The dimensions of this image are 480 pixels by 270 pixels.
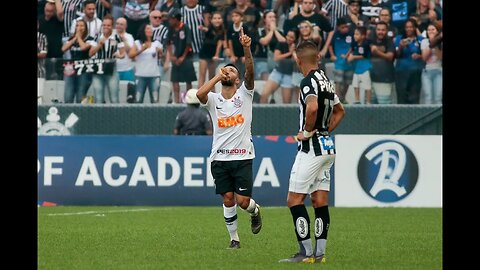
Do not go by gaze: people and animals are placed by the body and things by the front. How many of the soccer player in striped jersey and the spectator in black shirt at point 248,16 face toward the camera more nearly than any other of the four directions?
1

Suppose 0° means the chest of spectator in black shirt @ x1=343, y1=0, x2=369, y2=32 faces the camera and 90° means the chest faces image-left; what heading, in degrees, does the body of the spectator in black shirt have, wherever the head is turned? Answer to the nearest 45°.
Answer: approximately 0°

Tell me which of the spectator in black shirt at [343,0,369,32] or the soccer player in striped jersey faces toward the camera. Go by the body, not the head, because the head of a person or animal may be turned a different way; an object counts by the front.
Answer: the spectator in black shirt

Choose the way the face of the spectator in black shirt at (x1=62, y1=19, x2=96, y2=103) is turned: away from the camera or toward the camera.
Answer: toward the camera

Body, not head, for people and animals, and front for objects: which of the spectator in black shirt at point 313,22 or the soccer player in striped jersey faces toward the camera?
the spectator in black shirt

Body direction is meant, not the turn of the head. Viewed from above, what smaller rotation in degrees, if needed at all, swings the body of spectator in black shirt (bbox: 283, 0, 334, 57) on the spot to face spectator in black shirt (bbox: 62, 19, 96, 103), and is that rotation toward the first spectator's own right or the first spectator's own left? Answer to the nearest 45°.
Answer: approximately 90° to the first spectator's own right

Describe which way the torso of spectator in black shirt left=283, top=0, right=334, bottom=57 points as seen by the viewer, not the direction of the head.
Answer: toward the camera

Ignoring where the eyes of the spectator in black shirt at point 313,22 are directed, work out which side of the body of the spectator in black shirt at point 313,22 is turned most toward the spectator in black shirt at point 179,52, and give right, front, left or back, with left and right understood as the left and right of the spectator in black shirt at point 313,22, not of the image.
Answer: right

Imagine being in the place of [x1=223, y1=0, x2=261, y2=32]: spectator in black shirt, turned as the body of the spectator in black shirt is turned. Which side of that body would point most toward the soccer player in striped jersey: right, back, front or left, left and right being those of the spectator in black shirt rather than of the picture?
front

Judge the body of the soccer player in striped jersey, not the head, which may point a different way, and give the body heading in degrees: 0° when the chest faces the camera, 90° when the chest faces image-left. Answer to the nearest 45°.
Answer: approximately 135°

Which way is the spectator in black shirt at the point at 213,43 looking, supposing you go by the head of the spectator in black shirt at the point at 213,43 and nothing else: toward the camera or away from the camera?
toward the camera

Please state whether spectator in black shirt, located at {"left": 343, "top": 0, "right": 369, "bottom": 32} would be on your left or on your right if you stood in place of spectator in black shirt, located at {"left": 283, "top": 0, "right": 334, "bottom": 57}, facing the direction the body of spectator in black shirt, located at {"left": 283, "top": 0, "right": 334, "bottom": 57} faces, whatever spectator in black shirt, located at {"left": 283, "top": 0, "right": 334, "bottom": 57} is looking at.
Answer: on your left

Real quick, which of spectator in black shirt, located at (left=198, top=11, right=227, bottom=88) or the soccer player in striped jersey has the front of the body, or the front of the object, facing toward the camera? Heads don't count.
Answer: the spectator in black shirt

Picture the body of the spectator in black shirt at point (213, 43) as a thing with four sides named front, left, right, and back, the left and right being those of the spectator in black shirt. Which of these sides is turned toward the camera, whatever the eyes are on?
front
